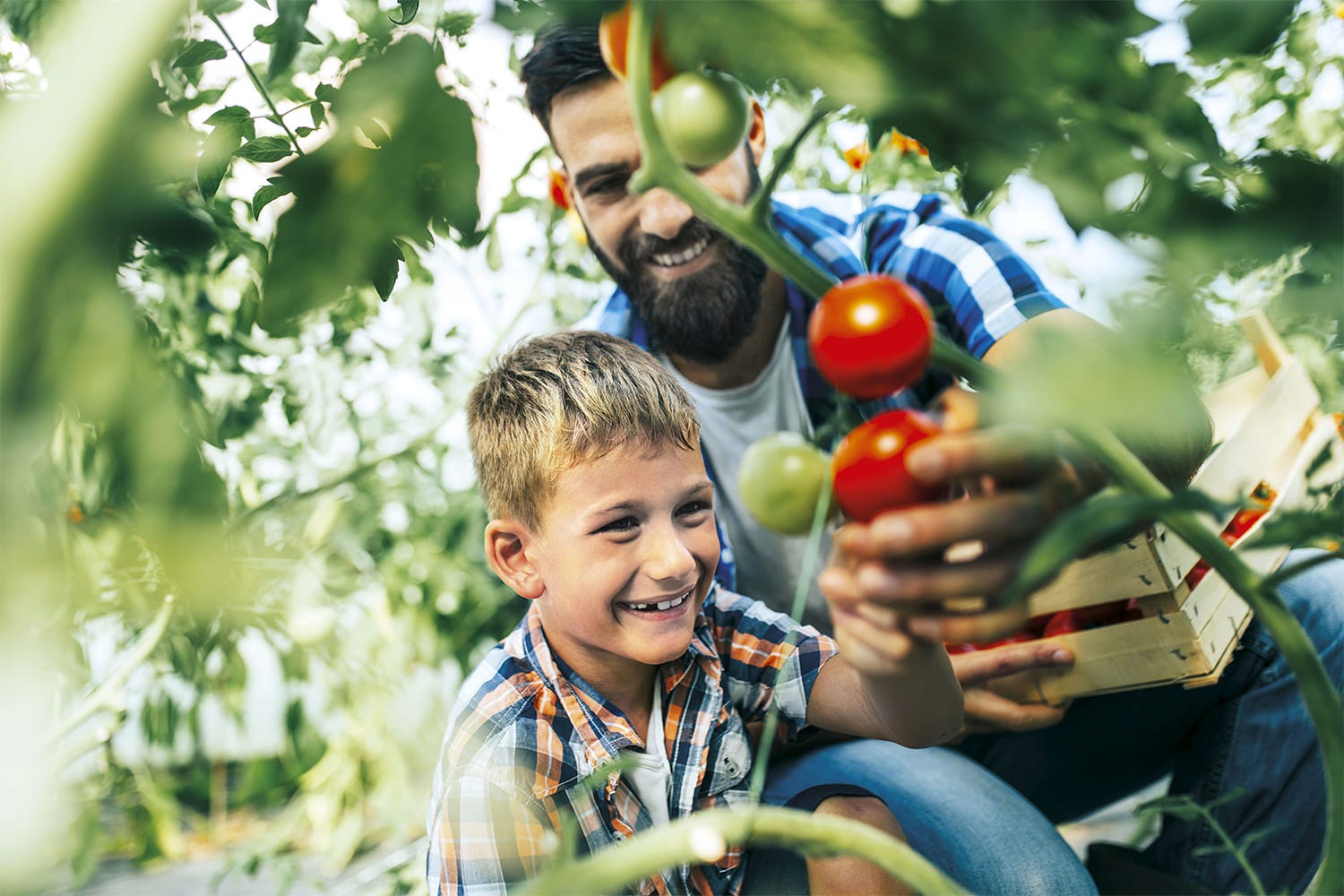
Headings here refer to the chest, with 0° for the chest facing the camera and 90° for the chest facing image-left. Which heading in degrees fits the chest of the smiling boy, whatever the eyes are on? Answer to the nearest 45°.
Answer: approximately 315°
